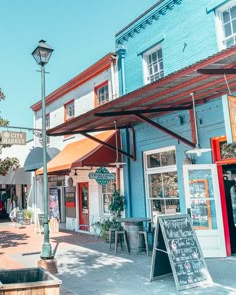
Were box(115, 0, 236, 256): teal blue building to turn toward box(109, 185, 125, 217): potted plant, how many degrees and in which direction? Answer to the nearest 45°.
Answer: approximately 90° to its right

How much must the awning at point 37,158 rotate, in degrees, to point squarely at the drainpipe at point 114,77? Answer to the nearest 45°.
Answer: approximately 90° to its left

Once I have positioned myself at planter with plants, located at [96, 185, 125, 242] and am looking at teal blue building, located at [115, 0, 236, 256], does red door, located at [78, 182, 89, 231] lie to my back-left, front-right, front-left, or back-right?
back-left

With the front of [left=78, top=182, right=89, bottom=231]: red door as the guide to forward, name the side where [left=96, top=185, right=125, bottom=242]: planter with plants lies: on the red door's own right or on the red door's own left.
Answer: on the red door's own left

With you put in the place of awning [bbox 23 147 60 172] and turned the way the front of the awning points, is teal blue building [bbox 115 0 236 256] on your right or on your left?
on your left

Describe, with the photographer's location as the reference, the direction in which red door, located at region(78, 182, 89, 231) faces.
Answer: facing the viewer and to the left of the viewer

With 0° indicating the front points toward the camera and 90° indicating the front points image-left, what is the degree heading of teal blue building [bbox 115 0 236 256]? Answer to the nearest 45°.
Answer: approximately 45°

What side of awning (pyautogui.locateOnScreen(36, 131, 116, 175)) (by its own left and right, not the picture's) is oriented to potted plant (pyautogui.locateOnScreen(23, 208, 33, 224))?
right
